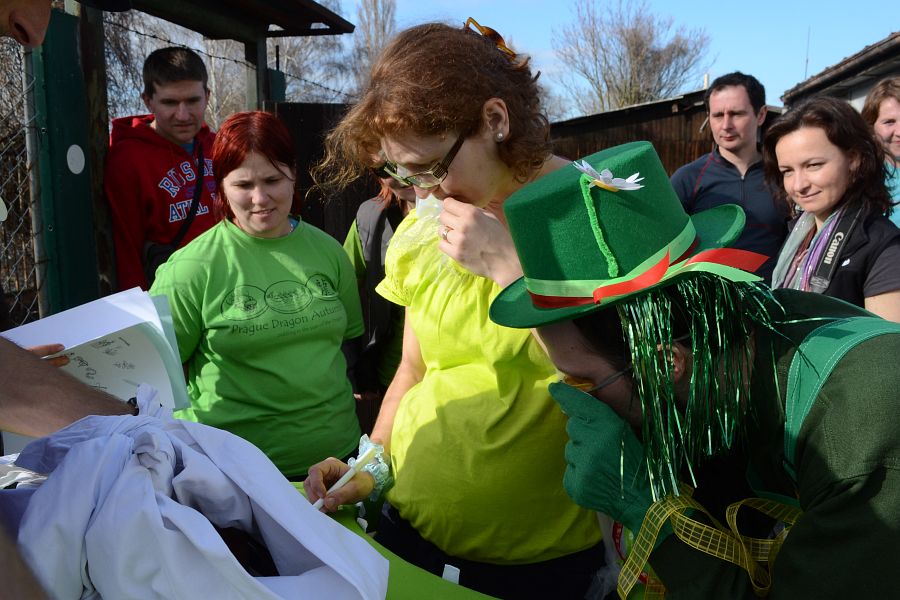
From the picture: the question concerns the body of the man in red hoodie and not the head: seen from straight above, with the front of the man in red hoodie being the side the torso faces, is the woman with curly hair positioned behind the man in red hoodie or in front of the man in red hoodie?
in front

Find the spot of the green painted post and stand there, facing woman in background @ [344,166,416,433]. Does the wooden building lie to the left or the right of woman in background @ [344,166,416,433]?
left

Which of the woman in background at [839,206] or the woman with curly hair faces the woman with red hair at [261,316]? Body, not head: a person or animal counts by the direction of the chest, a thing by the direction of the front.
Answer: the woman in background

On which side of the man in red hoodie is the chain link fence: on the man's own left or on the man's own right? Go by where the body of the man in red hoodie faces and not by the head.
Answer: on the man's own right

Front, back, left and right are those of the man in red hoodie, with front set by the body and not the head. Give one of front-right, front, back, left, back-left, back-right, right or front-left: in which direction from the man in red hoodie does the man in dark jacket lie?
front-left

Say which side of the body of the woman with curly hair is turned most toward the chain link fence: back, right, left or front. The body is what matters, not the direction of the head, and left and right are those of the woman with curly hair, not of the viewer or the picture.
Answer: right

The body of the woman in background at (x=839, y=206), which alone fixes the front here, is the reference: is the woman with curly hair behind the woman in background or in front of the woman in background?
in front

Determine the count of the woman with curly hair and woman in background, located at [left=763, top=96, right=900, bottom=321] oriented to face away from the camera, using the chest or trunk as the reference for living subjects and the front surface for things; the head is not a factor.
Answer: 0
